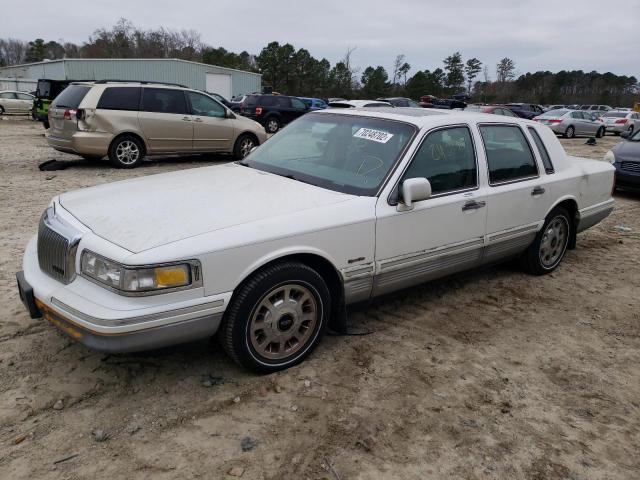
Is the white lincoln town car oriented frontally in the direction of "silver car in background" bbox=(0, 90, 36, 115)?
no

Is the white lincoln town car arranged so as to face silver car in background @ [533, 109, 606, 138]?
no

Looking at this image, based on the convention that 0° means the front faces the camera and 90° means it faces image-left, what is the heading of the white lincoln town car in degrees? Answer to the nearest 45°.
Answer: approximately 45°

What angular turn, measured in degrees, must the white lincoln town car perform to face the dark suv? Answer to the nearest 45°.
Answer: approximately 135° to its right

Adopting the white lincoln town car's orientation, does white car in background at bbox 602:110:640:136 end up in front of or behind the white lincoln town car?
behind
